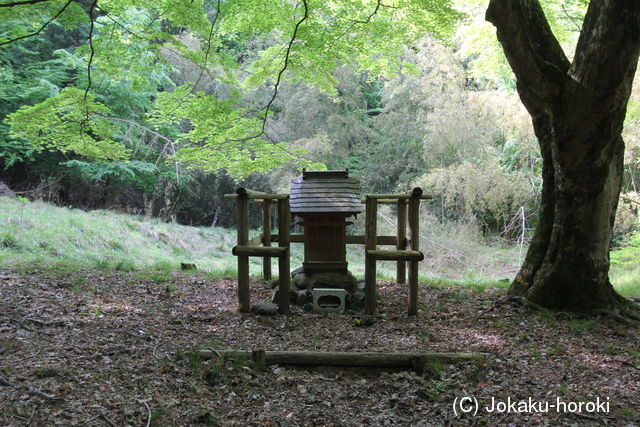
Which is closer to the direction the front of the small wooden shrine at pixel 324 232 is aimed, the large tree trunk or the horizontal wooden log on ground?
the horizontal wooden log on ground

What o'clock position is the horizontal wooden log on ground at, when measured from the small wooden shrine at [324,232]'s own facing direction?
The horizontal wooden log on ground is roughly at 12 o'clock from the small wooden shrine.

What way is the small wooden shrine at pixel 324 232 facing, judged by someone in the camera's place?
facing the viewer

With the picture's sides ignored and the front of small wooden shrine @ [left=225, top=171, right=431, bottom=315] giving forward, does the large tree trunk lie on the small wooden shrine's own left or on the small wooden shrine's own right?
on the small wooden shrine's own left

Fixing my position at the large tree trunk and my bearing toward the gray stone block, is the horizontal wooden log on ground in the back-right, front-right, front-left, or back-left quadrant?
front-left
